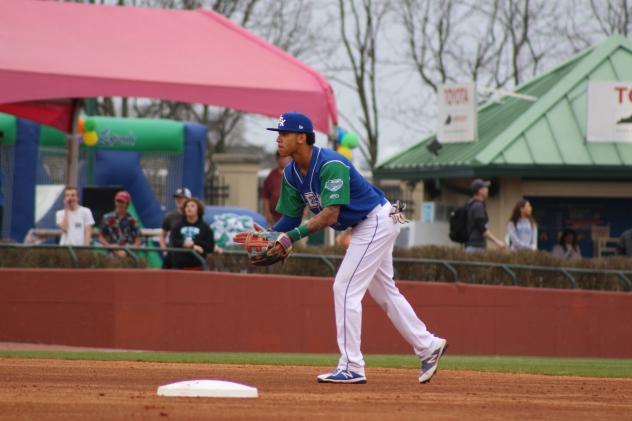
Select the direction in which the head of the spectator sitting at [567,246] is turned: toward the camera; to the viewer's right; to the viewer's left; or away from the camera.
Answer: toward the camera

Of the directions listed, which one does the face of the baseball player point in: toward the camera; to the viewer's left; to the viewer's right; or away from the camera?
to the viewer's left

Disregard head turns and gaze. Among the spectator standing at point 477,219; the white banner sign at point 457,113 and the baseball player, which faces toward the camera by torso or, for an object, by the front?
the white banner sign

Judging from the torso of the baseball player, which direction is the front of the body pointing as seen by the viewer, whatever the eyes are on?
to the viewer's left

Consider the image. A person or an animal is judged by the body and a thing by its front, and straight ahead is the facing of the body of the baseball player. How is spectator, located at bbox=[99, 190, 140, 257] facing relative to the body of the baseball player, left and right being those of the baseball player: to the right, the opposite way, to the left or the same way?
to the left

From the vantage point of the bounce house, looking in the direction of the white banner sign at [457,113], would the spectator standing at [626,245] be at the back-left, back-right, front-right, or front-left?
front-right

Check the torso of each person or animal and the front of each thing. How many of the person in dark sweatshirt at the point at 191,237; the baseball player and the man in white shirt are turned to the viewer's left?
1

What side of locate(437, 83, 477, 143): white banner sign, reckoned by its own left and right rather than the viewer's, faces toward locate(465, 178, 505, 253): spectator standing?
front

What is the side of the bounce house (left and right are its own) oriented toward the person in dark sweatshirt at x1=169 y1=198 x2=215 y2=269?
front

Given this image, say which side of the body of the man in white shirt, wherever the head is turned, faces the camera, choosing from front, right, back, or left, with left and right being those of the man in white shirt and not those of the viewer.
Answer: front

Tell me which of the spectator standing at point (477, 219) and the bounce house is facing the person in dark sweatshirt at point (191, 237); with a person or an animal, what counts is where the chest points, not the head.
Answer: the bounce house

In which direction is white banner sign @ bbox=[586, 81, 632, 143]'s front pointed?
toward the camera

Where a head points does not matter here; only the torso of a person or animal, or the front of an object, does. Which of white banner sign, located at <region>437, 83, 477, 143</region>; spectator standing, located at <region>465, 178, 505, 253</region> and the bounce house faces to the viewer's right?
the spectator standing

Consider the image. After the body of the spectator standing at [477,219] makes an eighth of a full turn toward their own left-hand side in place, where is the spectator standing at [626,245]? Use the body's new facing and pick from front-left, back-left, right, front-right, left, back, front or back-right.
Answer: front

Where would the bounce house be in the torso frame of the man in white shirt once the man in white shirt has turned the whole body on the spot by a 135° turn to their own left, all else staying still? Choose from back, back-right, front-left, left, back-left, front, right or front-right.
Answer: front-left

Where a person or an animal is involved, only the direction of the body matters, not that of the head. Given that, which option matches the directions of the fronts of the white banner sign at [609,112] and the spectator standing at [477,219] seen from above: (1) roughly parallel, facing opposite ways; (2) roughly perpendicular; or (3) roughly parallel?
roughly perpendicular

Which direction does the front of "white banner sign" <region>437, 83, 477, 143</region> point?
toward the camera
